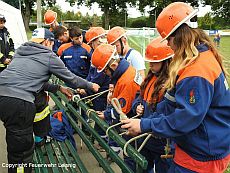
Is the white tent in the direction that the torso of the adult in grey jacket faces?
no

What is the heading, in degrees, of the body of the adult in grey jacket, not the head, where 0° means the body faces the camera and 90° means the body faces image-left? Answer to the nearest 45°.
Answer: approximately 225°

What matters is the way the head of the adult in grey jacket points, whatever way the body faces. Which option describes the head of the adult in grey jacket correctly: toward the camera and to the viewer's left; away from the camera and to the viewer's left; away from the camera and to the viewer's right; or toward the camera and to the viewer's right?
away from the camera and to the viewer's right
